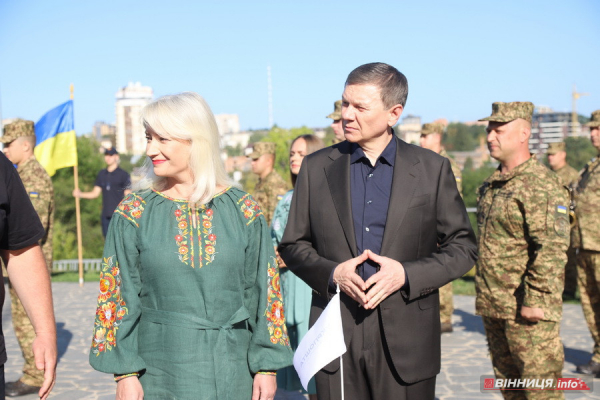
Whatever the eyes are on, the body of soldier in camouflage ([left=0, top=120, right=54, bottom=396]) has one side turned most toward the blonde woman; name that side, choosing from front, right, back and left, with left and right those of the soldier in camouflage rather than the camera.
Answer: left

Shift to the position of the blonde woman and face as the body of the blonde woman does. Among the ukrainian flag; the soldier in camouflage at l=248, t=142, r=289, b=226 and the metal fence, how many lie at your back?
3

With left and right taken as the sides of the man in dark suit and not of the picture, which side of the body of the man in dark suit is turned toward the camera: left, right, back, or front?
front

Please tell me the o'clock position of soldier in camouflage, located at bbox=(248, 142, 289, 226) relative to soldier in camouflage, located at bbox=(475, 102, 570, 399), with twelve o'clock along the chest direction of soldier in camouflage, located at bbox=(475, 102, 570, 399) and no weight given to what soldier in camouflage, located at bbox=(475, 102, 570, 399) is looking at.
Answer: soldier in camouflage, located at bbox=(248, 142, 289, 226) is roughly at 3 o'clock from soldier in camouflage, located at bbox=(475, 102, 570, 399).

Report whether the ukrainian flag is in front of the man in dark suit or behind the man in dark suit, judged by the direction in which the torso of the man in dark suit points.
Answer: behind

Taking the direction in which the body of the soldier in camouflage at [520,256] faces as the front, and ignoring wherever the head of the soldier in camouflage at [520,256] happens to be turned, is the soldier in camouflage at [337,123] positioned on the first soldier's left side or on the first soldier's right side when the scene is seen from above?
on the first soldier's right side

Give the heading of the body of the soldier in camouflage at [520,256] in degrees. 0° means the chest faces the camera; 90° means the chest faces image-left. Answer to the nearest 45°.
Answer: approximately 45°
